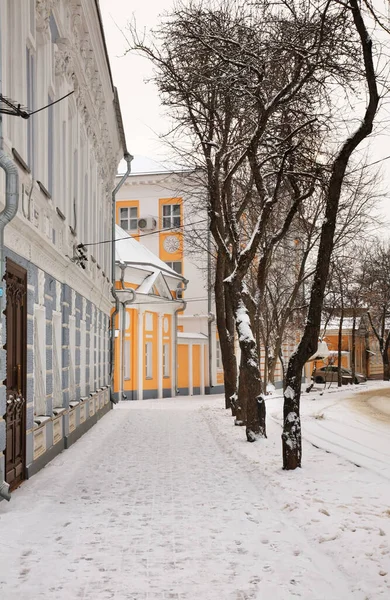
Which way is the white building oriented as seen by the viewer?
to the viewer's right

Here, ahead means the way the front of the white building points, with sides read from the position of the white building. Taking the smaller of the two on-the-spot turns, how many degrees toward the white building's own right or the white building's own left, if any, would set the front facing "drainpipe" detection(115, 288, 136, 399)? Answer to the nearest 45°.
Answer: approximately 90° to the white building's own left

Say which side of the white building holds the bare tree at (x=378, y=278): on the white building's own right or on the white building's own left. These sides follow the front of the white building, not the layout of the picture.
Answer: on the white building's own left
